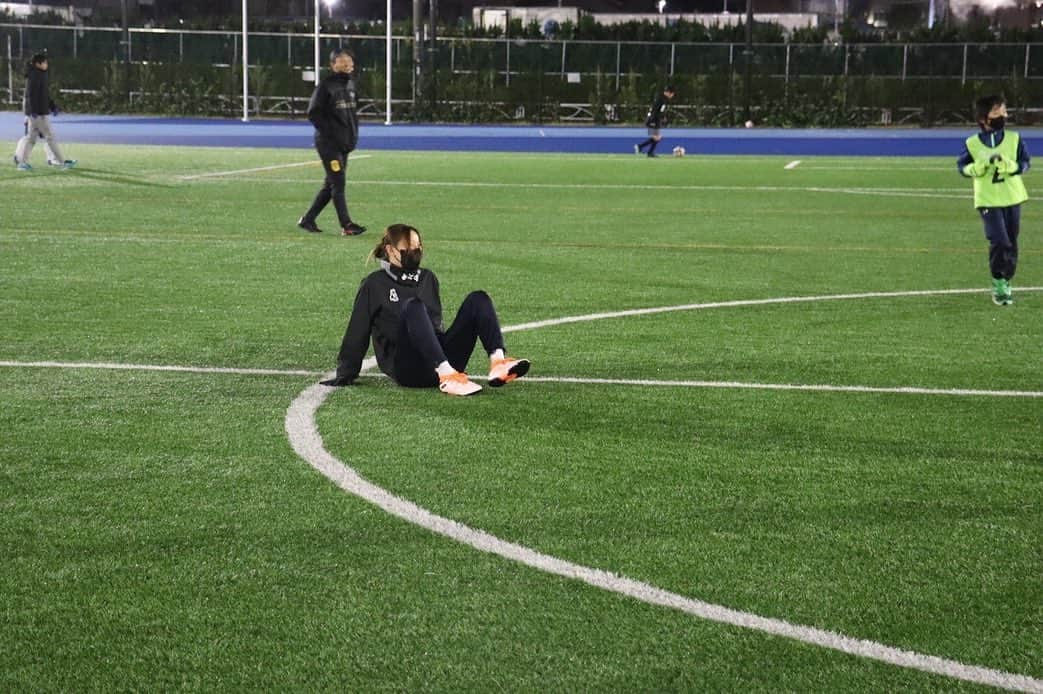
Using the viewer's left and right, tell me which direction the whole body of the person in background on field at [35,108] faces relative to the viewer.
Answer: facing to the right of the viewer

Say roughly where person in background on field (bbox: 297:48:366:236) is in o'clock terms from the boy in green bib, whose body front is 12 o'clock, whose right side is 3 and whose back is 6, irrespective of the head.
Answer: The person in background on field is roughly at 4 o'clock from the boy in green bib.

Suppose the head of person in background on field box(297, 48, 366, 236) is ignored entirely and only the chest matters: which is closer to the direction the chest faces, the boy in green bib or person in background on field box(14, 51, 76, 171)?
the boy in green bib

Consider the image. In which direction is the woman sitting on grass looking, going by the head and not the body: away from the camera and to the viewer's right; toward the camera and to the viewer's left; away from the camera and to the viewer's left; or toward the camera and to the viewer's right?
toward the camera and to the viewer's right

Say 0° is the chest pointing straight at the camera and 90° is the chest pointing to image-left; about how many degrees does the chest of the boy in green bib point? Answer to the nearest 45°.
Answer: approximately 0°

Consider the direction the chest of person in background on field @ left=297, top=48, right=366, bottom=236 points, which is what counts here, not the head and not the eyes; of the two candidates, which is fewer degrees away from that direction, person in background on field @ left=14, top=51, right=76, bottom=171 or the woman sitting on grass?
the woman sitting on grass

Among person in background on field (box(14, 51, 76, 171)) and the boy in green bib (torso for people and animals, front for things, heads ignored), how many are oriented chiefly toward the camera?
1

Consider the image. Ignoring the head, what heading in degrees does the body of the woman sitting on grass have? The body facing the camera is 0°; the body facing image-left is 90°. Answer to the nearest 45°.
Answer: approximately 315°
